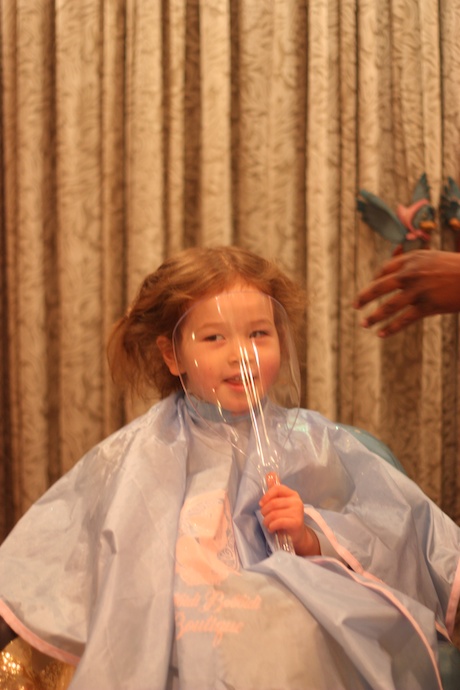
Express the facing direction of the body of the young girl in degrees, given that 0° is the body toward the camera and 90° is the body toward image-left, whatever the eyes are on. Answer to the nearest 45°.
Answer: approximately 0°
